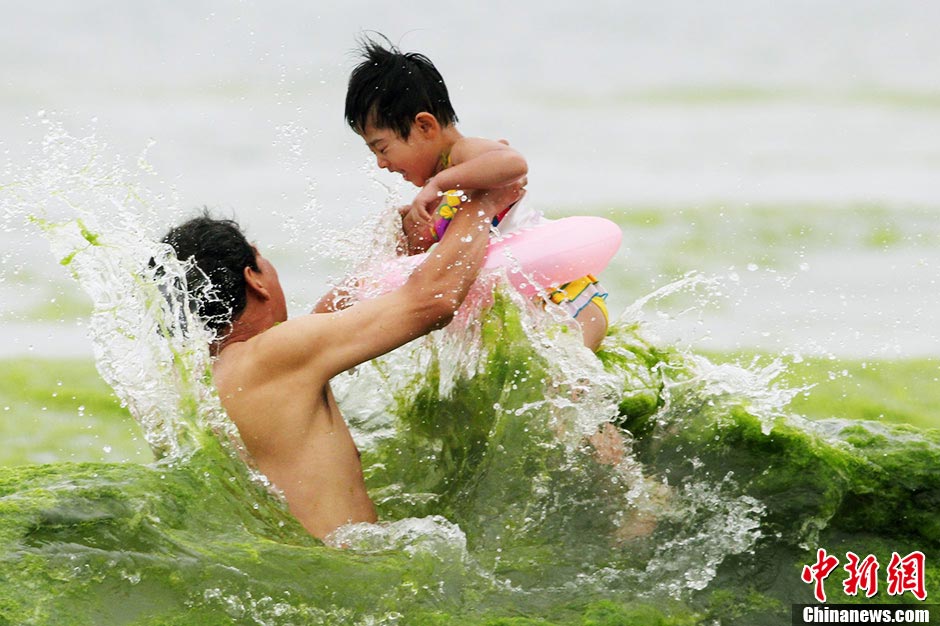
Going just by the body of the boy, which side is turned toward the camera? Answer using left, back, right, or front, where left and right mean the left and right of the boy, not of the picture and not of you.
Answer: left

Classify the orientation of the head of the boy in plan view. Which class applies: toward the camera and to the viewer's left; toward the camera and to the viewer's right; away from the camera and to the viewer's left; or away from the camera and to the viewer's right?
toward the camera and to the viewer's left

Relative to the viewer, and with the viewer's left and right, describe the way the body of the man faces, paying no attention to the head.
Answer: facing away from the viewer and to the right of the viewer
